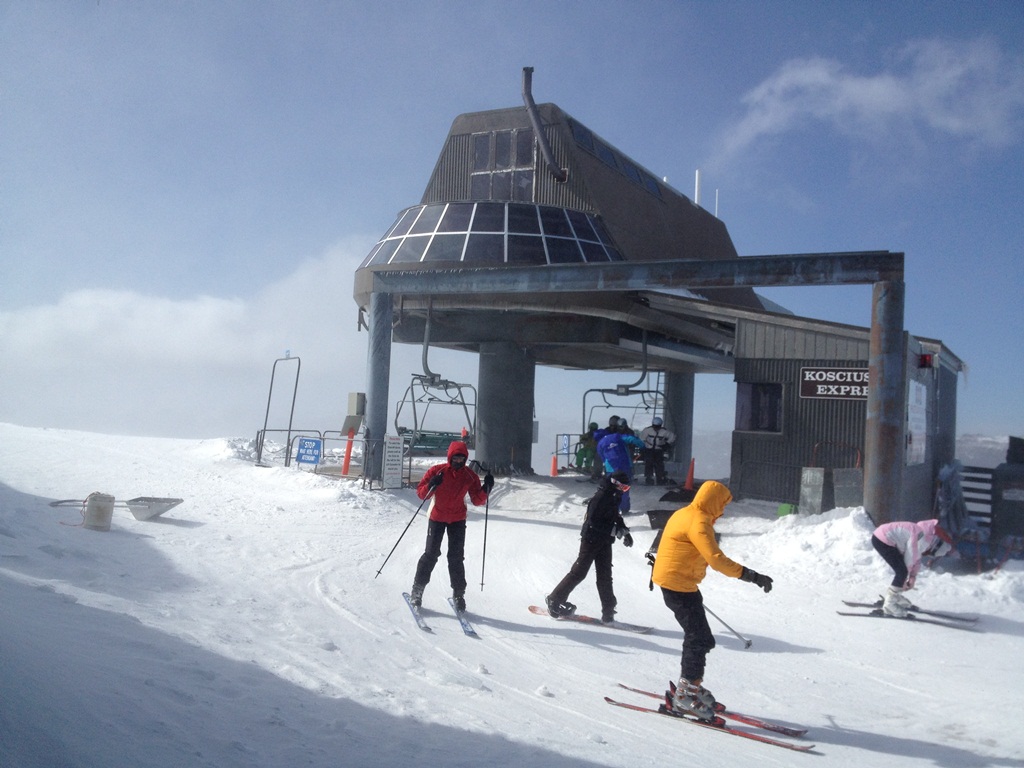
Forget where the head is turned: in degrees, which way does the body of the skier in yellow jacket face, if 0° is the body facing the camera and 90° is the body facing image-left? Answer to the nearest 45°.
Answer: approximately 270°

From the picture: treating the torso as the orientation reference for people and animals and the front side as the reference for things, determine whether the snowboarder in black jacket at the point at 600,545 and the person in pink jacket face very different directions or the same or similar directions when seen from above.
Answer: same or similar directions

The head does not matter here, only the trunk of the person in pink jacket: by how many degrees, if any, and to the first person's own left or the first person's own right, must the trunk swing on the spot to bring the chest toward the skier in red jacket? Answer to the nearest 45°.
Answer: approximately 135° to the first person's own right

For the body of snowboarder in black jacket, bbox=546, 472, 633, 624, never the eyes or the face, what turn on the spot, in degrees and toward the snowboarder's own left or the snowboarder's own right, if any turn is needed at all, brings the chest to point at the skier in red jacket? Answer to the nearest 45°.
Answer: approximately 180°

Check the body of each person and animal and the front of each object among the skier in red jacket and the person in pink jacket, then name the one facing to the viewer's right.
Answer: the person in pink jacket

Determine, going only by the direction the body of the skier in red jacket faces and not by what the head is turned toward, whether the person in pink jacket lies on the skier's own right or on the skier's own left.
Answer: on the skier's own left

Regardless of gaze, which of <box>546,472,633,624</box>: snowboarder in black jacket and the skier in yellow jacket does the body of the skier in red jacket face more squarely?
the skier in yellow jacket

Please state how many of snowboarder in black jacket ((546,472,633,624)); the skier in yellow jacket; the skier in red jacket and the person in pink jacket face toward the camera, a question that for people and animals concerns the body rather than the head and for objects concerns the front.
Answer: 1

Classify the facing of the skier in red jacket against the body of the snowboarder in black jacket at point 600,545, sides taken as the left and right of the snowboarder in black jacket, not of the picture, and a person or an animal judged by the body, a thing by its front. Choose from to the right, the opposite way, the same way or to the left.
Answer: to the right

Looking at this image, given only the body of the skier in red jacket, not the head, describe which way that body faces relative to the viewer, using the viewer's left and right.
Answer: facing the viewer

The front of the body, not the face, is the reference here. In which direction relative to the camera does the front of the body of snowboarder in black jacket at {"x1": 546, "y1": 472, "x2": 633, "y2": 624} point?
to the viewer's right

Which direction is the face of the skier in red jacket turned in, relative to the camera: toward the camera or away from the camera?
toward the camera

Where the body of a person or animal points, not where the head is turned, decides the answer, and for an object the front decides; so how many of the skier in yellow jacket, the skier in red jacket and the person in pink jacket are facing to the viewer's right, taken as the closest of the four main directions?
2

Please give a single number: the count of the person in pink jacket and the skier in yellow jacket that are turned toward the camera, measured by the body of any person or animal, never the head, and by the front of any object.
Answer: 0

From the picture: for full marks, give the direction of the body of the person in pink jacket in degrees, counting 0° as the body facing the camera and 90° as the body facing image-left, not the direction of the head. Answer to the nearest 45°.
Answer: approximately 270°

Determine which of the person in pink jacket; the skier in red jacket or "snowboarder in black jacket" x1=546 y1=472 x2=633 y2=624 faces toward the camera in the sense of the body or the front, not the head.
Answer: the skier in red jacket

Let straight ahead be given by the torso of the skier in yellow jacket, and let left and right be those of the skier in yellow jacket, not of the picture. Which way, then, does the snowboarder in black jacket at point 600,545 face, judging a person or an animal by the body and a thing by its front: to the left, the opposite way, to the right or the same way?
the same way

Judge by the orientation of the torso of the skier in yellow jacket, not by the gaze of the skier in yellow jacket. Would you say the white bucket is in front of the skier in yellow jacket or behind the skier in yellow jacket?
behind
